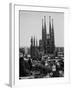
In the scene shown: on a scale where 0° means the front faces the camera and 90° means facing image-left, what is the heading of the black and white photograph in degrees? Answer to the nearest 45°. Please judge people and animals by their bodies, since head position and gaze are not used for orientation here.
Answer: approximately 315°
